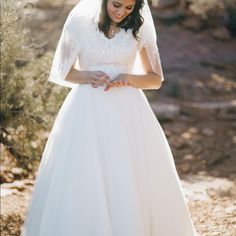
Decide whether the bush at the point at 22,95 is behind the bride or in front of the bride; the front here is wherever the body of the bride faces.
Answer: behind

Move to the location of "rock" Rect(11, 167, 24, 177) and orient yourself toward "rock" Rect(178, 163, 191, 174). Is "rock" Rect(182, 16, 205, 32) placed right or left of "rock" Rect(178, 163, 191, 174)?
left

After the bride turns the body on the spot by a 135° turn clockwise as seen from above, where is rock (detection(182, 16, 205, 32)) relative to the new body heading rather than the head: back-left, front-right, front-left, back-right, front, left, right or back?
front-right

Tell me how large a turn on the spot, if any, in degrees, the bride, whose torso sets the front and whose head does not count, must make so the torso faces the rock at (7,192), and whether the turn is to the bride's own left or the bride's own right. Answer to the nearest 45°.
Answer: approximately 135° to the bride's own right

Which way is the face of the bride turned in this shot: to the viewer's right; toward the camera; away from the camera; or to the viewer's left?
toward the camera

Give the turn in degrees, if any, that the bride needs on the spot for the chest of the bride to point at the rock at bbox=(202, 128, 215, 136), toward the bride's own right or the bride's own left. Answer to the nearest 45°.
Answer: approximately 180°

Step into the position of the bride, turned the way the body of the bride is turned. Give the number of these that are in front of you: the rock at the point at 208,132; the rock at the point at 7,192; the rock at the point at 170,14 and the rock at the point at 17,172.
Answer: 0

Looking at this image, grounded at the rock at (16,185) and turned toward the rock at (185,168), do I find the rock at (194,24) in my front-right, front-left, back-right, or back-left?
front-left

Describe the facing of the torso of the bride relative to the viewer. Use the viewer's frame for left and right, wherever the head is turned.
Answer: facing the viewer

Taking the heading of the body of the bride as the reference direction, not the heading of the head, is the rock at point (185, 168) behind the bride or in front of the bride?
behind

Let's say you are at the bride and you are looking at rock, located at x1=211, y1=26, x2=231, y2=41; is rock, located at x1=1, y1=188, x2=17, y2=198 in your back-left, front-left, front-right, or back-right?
front-left

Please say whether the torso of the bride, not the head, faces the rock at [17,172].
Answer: no

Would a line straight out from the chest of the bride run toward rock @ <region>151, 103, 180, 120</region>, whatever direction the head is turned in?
no
